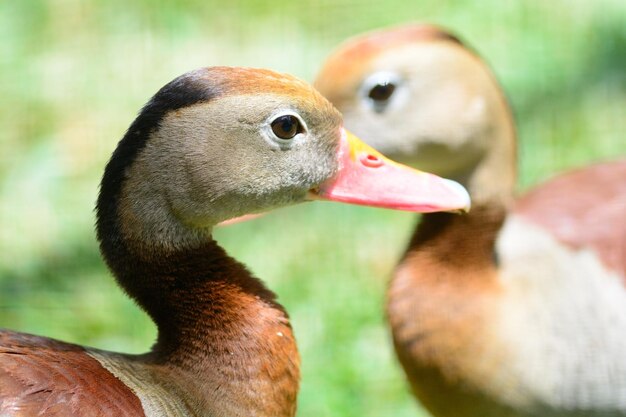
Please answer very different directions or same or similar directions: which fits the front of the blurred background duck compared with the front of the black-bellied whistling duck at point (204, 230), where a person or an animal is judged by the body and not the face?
very different directions

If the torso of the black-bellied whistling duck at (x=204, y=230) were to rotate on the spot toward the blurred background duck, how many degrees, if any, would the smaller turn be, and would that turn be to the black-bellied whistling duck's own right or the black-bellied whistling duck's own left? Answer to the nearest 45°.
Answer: approximately 45° to the black-bellied whistling duck's own left

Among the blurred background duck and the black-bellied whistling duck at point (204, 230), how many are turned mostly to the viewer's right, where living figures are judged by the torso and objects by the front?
1

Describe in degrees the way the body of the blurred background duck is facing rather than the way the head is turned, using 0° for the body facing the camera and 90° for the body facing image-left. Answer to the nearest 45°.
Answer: approximately 90°

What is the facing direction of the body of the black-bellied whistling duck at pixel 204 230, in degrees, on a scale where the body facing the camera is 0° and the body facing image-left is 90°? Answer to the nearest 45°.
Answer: approximately 270°

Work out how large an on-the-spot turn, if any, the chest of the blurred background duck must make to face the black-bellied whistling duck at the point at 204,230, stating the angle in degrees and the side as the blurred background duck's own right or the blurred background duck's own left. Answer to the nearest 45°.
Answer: approximately 45° to the blurred background duck's own left
